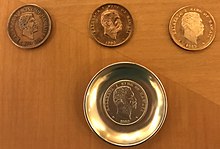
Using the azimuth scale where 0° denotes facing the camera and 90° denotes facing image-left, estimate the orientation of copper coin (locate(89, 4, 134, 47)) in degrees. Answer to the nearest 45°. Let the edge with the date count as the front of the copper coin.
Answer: approximately 0°

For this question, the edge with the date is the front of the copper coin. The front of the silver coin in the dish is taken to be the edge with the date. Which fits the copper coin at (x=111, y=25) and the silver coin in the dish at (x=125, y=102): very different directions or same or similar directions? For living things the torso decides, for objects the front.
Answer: same or similar directions
